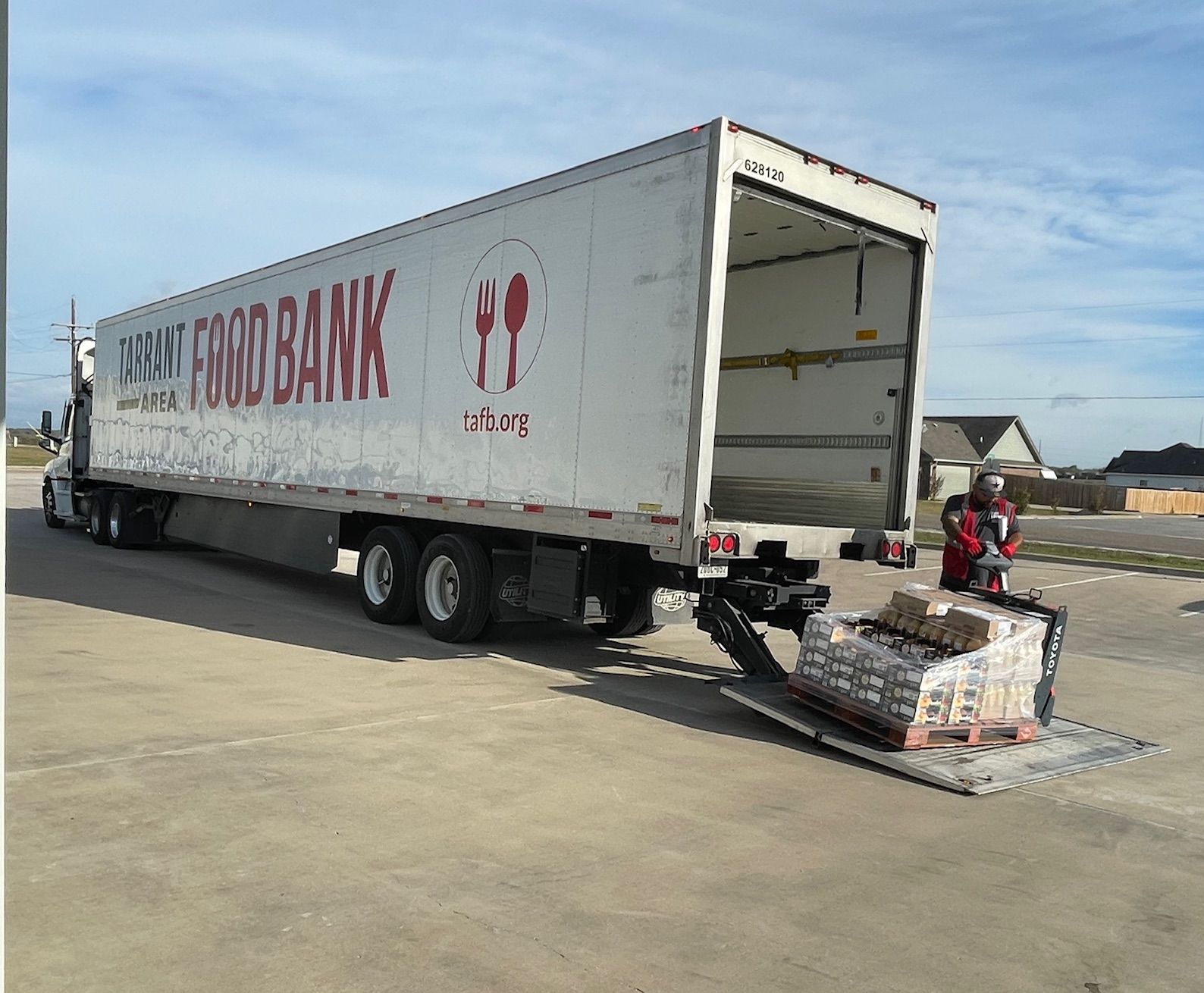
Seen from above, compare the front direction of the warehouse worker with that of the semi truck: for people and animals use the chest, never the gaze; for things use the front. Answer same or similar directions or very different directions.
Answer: very different directions

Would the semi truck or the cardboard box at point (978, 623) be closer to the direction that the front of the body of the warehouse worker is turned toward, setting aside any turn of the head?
the cardboard box

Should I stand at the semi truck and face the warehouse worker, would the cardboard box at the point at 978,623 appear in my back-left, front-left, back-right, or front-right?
front-right

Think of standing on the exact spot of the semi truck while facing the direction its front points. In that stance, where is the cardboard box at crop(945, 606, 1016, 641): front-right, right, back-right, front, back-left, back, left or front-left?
back

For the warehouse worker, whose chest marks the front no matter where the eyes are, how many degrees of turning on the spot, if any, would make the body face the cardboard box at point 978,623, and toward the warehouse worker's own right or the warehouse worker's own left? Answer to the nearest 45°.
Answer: approximately 45° to the warehouse worker's own right

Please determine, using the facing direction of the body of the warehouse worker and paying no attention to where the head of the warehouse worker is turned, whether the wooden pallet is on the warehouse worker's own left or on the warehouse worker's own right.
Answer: on the warehouse worker's own right

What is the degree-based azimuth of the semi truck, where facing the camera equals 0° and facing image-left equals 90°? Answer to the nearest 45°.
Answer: approximately 135°
